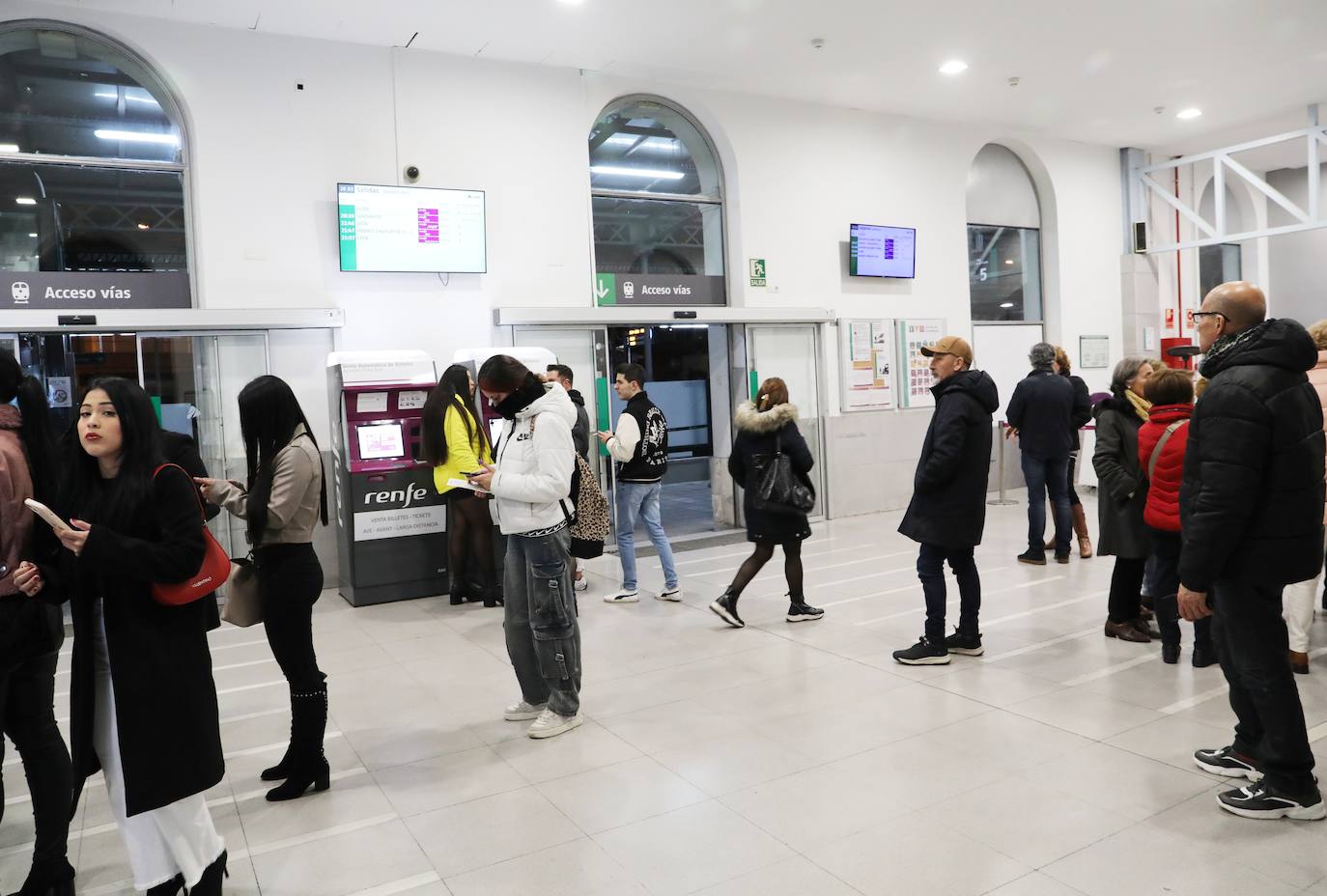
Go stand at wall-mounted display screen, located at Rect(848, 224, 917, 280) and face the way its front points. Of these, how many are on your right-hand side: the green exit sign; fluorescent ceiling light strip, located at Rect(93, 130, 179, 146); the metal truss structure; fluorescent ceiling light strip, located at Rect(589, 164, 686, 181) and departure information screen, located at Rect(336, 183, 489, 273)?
4

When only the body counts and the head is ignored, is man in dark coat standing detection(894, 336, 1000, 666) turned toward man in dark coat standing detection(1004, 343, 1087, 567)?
no

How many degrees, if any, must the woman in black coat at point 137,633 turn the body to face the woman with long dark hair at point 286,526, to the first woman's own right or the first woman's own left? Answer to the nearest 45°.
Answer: approximately 180°

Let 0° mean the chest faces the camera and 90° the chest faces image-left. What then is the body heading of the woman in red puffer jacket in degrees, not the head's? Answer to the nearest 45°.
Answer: approximately 180°

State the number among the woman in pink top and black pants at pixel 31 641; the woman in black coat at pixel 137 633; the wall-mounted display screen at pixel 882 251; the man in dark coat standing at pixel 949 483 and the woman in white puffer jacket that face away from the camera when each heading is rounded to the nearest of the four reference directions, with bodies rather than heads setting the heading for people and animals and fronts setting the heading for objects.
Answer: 0

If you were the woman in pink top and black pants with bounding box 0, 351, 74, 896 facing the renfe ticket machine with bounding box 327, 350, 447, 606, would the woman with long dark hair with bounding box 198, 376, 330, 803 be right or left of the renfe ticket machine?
right

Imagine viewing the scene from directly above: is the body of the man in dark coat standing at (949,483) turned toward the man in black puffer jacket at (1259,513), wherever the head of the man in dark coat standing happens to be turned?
no

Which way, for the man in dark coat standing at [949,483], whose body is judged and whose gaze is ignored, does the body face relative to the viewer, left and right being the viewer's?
facing to the left of the viewer

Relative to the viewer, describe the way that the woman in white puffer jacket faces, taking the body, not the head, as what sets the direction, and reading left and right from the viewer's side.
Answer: facing the viewer and to the left of the viewer

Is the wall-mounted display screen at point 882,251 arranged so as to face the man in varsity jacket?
no

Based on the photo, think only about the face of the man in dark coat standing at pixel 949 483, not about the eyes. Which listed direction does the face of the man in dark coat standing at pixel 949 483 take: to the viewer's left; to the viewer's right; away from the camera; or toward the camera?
to the viewer's left

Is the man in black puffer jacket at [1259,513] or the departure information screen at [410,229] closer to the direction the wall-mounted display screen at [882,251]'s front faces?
the man in black puffer jacket

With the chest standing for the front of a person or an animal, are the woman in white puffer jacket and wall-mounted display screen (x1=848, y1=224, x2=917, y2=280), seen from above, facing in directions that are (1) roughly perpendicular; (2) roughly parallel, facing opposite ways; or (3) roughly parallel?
roughly perpendicular

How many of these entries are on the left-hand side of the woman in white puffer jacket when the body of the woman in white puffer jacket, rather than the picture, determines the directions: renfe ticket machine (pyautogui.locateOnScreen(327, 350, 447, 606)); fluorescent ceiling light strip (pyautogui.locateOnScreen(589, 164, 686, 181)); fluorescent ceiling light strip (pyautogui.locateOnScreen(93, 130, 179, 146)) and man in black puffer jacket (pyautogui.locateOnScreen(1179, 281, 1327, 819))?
1
